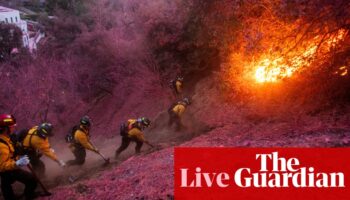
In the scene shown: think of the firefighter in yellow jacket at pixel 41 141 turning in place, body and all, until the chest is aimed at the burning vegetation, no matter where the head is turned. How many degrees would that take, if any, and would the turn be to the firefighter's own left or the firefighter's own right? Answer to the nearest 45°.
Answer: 0° — they already face it

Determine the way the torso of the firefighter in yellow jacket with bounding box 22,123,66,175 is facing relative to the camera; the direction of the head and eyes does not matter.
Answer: to the viewer's right

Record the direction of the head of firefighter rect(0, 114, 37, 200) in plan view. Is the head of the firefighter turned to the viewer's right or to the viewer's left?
to the viewer's right

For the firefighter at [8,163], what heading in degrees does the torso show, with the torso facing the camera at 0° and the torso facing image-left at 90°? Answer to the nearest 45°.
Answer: approximately 270°

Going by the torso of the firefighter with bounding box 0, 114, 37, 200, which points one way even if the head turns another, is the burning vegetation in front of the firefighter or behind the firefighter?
in front

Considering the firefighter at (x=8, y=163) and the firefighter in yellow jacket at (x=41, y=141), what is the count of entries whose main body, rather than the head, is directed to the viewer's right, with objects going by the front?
2

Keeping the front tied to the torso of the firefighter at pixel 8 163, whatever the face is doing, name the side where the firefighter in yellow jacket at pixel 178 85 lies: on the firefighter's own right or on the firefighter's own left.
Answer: on the firefighter's own left

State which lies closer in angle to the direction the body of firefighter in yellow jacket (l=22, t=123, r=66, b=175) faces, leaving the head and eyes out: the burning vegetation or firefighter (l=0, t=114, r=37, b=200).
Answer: the burning vegetation

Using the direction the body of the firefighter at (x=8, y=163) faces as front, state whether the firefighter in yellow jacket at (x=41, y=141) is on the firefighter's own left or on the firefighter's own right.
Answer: on the firefighter's own left
